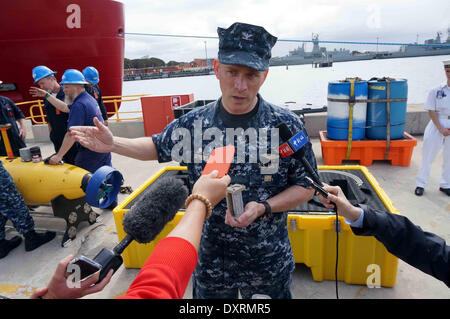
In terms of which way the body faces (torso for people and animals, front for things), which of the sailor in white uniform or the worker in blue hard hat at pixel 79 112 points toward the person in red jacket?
the sailor in white uniform

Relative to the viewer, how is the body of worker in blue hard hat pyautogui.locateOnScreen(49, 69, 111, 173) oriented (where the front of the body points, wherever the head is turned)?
to the viewer's left

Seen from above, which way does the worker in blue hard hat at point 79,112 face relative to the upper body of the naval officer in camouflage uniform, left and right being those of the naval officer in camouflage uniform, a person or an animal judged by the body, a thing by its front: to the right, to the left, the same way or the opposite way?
to the right

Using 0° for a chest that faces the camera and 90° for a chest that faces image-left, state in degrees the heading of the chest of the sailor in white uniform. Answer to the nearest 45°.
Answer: approximately 0°

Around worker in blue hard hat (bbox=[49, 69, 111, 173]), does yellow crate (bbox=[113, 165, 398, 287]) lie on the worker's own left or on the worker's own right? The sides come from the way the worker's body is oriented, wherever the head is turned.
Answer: on the worker's own left

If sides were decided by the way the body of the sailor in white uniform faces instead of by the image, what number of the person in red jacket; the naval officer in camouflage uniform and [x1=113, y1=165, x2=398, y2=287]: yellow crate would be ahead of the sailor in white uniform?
3

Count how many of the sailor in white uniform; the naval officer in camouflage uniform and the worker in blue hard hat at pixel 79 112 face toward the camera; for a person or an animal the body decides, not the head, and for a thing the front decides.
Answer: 2
